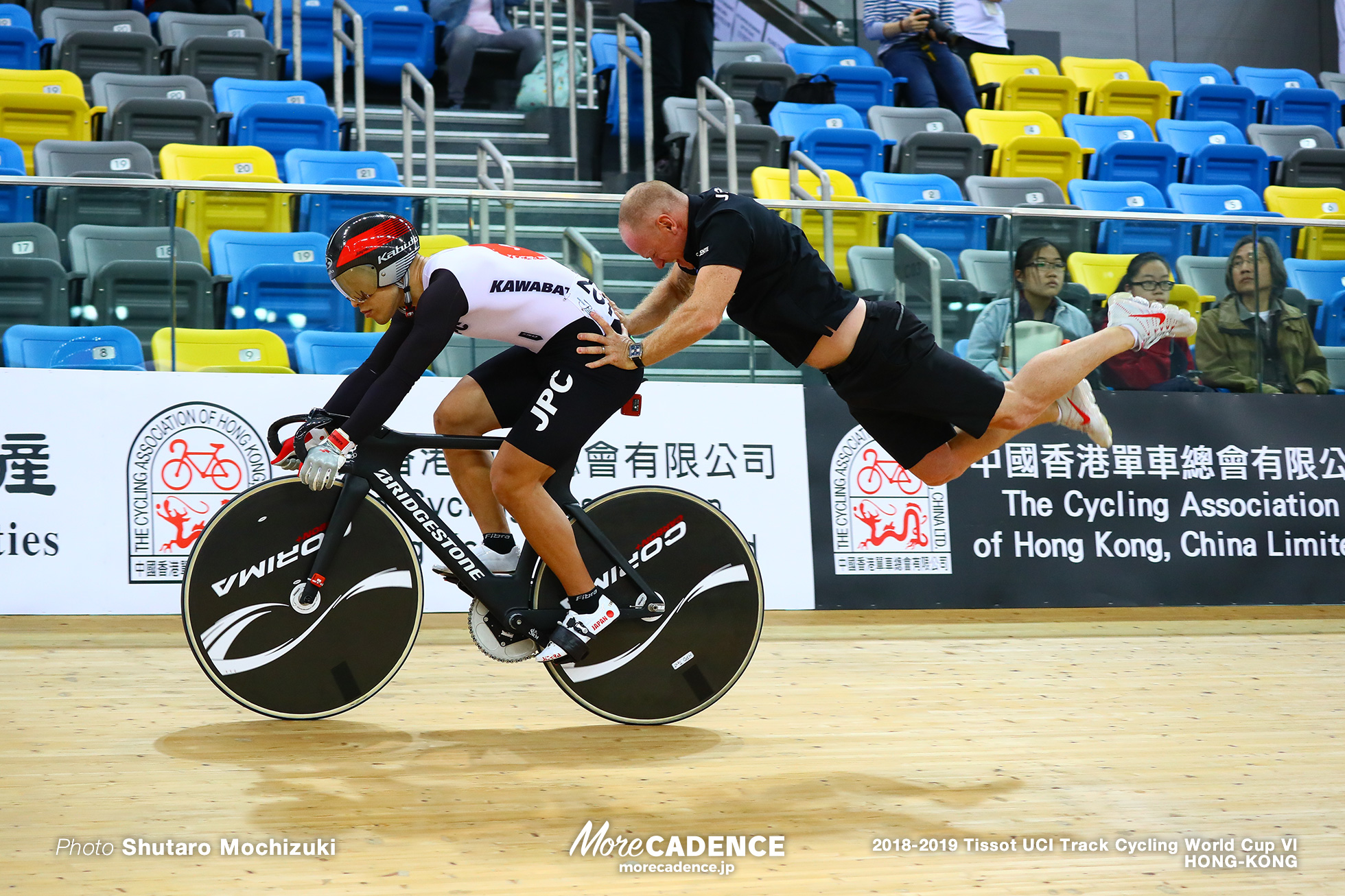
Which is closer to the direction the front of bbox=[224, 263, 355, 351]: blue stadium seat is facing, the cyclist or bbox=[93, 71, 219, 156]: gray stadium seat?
the cyclist

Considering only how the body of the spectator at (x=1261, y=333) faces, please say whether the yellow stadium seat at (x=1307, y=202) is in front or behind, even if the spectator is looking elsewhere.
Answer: behind

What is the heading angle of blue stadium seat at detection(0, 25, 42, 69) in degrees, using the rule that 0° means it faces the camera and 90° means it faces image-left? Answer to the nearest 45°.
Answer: approximately 0°

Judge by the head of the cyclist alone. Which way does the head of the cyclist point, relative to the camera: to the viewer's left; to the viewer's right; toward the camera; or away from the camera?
to the viewer's left

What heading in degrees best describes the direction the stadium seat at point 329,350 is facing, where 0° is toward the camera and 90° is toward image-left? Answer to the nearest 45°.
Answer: approximately 0°

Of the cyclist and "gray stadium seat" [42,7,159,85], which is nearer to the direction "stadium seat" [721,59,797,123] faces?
the cyclist
